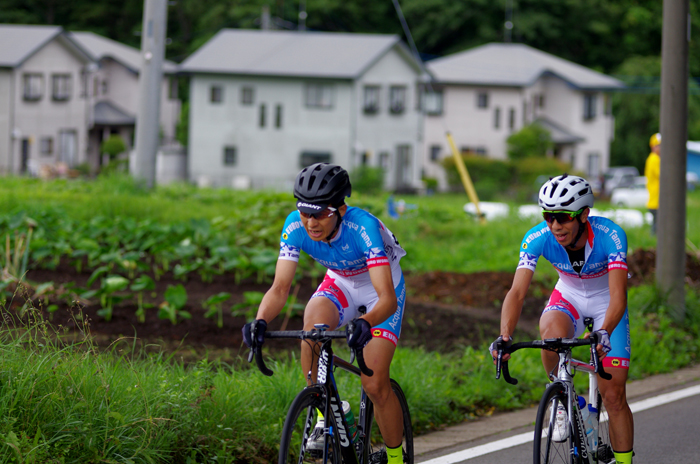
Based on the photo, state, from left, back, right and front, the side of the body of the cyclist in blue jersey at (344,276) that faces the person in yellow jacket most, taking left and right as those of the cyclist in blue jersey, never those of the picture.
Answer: back

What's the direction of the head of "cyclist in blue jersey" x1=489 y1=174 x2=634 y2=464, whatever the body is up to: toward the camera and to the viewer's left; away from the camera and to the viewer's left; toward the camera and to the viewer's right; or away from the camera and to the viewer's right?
toward the camera and to the viewer's left

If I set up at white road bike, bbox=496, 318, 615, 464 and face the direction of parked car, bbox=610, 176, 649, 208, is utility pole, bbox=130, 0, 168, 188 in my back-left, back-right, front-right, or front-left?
front-left

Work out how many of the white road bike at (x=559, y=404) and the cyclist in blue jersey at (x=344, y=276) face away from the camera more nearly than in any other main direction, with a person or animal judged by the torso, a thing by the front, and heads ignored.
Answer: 0

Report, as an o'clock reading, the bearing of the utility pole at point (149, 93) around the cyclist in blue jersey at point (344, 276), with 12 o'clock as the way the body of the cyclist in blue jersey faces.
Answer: The utility pole is roughly at 4 o'clock from the cyclist in blue jersey.

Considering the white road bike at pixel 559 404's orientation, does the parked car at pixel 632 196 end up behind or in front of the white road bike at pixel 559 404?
behind

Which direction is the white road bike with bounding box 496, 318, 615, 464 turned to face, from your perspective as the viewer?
facing the viewer and to the left of the viewer

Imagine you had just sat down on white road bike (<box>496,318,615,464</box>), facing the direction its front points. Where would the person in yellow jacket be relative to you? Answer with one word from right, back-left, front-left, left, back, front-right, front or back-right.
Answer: back-right

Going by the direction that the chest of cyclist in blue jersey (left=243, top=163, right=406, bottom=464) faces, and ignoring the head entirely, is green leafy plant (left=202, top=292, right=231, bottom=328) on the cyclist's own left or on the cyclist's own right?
on the cyclist's own right

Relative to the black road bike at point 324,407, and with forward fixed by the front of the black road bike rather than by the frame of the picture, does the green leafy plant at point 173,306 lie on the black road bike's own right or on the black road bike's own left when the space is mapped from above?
on the black road bike's own right

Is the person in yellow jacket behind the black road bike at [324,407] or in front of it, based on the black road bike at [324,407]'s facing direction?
behind

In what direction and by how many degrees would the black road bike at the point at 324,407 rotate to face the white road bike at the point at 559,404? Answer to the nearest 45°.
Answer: approximately 135° to its left

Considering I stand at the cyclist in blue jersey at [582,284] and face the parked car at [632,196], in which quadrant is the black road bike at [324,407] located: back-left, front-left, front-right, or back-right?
back-left
